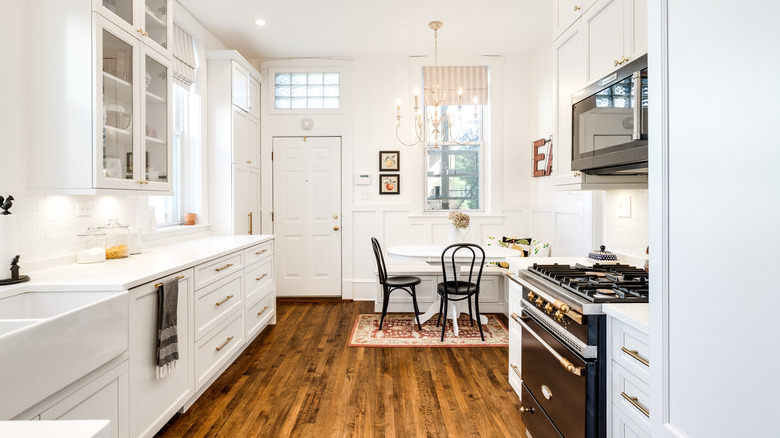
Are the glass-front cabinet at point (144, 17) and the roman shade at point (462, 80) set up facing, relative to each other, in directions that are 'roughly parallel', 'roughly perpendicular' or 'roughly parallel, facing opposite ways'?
roughly perpendicular

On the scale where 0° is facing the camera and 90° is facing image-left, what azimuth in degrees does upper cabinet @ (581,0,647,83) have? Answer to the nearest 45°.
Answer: approximately 45°

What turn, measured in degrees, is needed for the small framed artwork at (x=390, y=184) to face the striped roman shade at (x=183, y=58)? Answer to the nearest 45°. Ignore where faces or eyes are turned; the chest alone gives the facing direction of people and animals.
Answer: approximately 45° to its right

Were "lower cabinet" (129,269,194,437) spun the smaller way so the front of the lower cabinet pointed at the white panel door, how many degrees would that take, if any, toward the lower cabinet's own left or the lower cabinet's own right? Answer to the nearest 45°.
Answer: approximately 90° to the lower cabinet's own left

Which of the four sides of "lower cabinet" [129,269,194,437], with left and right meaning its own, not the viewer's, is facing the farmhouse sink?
right

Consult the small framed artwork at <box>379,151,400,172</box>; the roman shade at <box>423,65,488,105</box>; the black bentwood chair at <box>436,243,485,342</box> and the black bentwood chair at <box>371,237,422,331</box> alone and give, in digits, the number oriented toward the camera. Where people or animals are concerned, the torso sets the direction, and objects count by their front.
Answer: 2

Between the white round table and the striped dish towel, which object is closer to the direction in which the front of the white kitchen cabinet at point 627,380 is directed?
the striped dish towel

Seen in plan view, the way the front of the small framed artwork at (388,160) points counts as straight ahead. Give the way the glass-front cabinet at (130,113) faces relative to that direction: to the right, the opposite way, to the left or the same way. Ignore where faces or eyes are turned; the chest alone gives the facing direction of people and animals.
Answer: to the left

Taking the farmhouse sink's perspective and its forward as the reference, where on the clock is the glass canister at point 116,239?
The glass canister is roughly at 8 o'clock from the farmhouse sink.

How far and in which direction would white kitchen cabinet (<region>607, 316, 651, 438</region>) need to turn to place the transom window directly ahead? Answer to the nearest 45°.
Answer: approximately 90° to its right
